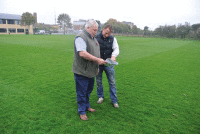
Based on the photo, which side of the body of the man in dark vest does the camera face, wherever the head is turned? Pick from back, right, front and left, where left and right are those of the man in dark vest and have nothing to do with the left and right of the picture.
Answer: front

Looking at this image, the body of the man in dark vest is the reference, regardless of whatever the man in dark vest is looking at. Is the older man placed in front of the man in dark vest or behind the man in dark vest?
in front

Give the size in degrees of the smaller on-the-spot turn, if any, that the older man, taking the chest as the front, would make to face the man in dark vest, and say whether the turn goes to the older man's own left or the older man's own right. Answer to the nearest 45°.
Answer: approximately 90° to the older man's own left

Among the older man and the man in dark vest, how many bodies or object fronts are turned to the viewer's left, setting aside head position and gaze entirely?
0

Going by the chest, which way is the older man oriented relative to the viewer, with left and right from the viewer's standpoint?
facing the viewer and to the right of the viewer
